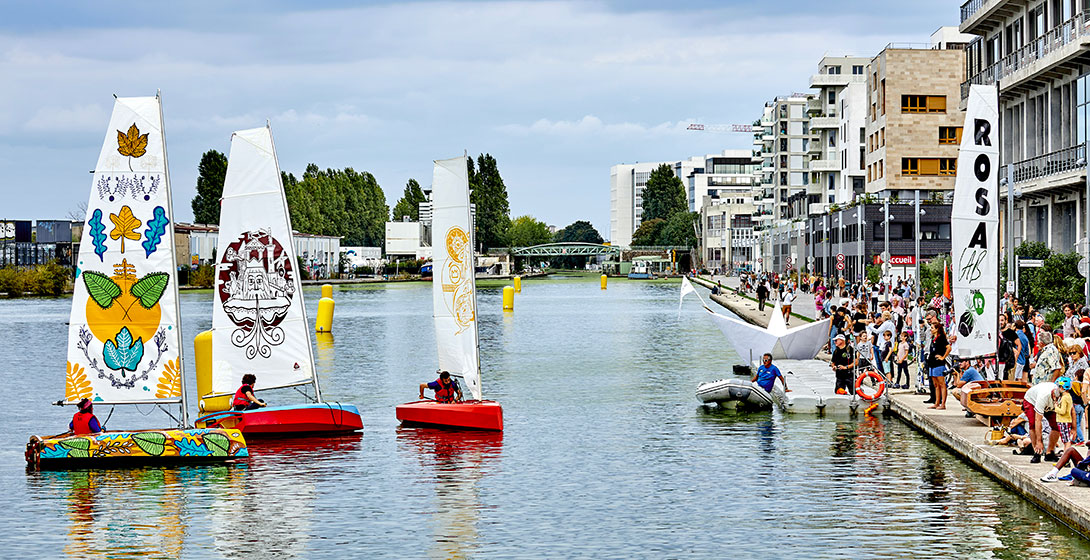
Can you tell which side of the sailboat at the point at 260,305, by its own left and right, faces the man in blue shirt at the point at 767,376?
front

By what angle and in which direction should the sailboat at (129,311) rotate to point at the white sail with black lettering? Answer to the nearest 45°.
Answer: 0° — it already faces it

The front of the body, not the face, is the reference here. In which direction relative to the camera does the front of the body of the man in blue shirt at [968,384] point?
to the viewer's left

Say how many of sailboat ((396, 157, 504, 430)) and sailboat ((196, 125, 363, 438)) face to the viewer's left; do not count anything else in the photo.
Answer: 0

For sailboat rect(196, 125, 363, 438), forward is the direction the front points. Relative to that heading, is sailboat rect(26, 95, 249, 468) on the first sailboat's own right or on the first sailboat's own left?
on the first sailboat's own right

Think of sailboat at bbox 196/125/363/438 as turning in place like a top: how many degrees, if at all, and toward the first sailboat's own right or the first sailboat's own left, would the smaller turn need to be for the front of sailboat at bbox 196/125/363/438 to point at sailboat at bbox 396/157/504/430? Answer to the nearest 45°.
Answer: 0° — it already faces it

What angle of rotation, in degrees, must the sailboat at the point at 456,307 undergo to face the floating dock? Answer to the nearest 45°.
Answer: approximately 45° to its left

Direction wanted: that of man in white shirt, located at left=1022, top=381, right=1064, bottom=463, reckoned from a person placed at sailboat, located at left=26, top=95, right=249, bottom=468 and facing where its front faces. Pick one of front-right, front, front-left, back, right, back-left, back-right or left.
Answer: front-right

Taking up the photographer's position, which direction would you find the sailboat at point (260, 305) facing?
facing to the right of the viewer

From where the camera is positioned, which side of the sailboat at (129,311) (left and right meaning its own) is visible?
right

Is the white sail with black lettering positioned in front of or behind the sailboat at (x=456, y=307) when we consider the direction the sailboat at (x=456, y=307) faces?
in front

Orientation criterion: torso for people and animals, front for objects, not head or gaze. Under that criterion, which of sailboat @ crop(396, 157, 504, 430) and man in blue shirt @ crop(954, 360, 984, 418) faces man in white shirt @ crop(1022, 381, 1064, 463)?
the sailboat
